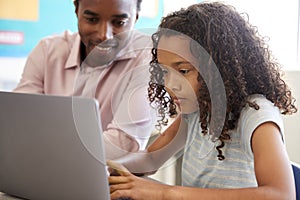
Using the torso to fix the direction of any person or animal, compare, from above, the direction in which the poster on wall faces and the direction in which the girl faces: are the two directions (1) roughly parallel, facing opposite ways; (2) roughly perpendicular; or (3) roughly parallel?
roughly perpendicular

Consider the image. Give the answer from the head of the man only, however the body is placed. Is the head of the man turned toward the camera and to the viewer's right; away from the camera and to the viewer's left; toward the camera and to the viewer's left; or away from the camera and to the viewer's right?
toward the camera and to the viewer's left

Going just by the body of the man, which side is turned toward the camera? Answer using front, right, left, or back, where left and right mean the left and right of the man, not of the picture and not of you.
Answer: front

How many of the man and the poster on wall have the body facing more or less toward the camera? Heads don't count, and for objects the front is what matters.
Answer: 2

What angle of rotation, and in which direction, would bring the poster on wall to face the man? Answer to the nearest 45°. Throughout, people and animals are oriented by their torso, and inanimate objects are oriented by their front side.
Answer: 0° — it already faces them

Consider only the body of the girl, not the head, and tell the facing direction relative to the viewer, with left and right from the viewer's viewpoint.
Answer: facing the viewer and to the left of the viewer

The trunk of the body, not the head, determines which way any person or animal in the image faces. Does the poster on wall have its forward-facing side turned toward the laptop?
yes

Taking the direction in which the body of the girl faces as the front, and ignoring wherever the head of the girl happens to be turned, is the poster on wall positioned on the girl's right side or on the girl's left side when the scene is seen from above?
on the girl's right side
